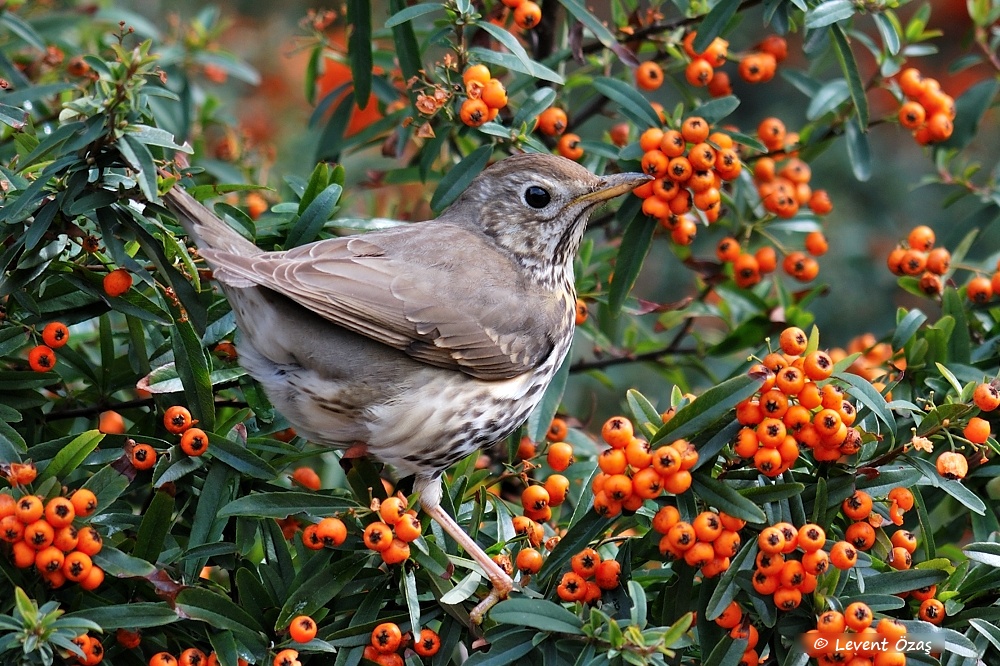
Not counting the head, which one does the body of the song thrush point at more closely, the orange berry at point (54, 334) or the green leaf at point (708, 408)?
the green leaf

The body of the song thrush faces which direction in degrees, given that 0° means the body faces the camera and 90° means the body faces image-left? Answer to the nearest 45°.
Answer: approximately 270°

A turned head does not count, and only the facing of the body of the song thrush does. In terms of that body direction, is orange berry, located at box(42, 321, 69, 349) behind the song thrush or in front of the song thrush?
behind

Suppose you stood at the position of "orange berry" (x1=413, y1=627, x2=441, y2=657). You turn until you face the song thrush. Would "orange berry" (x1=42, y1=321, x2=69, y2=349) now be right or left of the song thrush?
left

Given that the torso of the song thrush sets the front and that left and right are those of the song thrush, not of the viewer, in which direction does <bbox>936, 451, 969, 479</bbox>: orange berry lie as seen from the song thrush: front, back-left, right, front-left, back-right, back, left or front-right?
front-right

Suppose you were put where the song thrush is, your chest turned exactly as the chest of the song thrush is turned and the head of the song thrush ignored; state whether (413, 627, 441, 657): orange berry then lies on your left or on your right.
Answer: on your right
